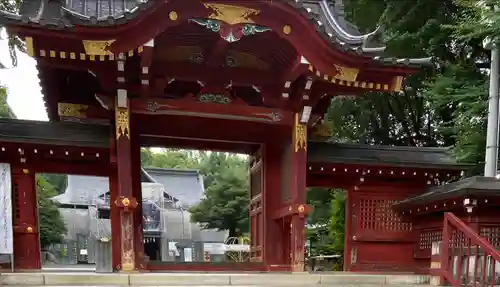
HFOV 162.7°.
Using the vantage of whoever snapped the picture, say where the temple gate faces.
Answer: facing the viewer

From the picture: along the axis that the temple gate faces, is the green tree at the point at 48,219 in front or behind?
behind

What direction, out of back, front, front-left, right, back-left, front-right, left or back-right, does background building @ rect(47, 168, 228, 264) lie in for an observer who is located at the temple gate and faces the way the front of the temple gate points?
back
